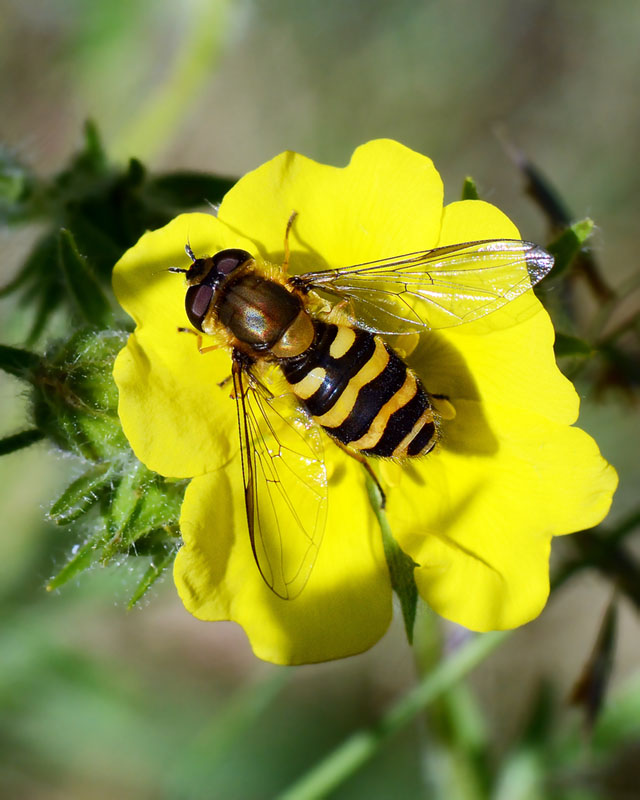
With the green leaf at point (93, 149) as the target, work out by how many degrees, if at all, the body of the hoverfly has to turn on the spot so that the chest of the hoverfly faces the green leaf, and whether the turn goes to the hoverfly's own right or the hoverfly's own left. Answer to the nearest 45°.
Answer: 0° — it already faces it

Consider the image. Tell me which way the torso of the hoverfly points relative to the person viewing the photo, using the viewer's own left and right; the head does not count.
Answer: facing away from the viewer and to the left of the viewer

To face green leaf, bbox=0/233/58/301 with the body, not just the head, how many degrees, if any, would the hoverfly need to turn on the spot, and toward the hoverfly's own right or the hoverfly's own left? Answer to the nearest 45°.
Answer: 0° — it already faces it
